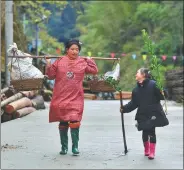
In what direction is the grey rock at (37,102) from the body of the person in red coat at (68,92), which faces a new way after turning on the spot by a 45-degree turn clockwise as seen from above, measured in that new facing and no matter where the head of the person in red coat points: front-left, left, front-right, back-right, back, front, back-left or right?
back-right

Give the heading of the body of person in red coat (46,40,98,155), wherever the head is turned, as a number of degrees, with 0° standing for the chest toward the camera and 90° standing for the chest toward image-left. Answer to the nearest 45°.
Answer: approximately 0°

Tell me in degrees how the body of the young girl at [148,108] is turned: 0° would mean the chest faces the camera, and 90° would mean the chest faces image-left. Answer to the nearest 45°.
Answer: approximately 45°

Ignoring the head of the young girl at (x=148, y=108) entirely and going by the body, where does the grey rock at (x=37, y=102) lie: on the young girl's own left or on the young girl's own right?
on the young girl's own right

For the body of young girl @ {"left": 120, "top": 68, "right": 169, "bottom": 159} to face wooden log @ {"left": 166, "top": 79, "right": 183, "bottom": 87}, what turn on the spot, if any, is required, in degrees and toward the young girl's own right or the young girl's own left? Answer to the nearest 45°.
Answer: approximately 135° to the young girl's own right

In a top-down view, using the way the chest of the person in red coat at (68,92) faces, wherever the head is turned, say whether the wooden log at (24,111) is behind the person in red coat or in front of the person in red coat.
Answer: behind

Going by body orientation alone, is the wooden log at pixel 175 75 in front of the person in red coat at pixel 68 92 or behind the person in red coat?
behind

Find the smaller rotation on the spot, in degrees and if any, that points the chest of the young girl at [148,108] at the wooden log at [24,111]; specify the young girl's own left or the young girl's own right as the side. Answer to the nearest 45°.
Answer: approximately 90° to the young girl's own right

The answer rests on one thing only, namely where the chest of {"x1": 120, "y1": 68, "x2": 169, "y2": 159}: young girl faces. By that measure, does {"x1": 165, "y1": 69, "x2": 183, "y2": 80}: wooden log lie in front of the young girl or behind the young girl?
behind

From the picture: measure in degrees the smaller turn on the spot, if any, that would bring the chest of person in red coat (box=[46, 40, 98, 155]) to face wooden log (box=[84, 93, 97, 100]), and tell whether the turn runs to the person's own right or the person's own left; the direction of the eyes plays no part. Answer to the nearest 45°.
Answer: approximately 180°
